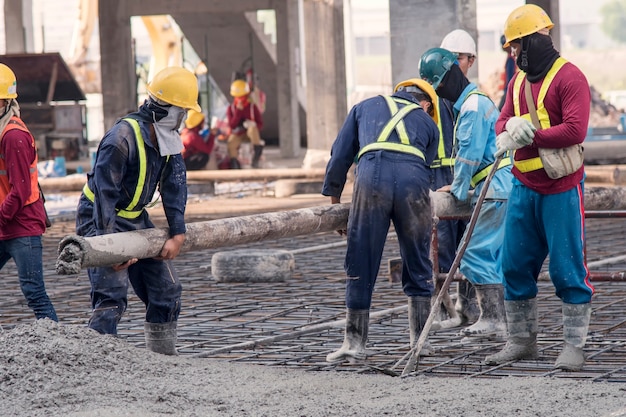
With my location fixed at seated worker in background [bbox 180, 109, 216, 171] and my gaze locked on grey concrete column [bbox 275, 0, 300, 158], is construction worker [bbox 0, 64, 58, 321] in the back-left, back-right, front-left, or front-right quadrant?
back-right

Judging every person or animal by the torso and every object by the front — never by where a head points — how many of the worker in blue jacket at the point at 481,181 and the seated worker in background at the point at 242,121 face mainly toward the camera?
1

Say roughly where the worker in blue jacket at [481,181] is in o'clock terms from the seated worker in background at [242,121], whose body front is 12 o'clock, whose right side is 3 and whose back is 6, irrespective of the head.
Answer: The worker in blue jacket is roughly at 12 o'clock from the seated worker in background.

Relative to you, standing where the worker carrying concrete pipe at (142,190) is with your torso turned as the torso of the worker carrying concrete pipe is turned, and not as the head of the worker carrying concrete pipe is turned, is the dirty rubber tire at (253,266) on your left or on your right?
on your left

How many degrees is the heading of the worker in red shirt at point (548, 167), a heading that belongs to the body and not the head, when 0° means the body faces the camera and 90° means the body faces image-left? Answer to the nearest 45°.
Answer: approximately 45°

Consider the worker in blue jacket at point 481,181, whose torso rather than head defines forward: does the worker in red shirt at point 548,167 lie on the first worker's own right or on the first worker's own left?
on the first worker's own left

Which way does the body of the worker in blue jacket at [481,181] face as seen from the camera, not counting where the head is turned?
to the viewer's left

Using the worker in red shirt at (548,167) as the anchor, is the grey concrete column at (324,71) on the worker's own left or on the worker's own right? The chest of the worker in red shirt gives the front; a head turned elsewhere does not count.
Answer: on the worker's own right

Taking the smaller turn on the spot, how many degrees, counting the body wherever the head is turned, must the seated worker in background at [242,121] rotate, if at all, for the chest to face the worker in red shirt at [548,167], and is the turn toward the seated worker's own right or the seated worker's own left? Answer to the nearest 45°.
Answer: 0° — they already face them

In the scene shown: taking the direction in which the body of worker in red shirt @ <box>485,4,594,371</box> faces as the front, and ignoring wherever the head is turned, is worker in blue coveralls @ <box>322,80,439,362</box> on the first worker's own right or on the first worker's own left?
on the first worker's own right
